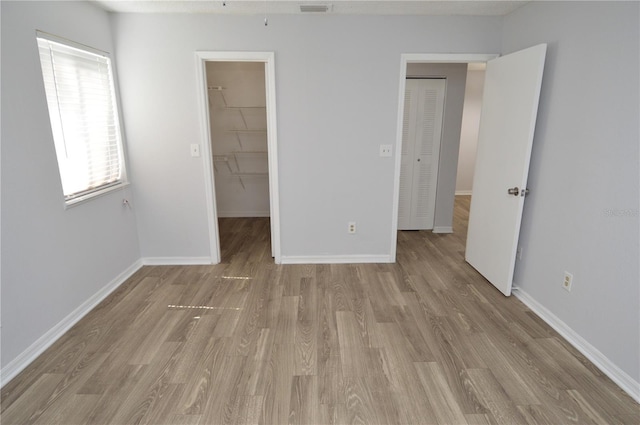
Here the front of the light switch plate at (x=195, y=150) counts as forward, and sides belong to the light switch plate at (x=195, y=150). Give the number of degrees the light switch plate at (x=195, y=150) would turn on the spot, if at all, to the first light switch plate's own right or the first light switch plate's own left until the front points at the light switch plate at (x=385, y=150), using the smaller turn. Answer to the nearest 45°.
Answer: approximately 90° to the first light switch plate's own left

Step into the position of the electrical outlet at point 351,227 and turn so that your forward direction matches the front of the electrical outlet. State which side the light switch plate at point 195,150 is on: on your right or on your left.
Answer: on your right

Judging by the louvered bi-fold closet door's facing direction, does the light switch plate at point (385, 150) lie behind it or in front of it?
in front

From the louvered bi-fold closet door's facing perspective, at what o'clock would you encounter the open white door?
The open white door is roughly at 11 o'clock from the louvered bi-fold closet door.

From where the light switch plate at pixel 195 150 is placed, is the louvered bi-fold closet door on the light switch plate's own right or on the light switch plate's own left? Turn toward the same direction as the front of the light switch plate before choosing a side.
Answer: on the light switch plate's own left

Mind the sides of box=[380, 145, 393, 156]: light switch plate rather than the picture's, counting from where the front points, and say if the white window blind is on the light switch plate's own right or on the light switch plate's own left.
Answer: on the light switch plate's own right

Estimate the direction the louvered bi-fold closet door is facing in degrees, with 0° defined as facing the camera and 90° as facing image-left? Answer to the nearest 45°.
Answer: approximately 0°

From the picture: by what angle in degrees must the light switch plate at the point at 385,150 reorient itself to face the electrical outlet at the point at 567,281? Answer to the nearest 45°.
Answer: approximately 45° to its left

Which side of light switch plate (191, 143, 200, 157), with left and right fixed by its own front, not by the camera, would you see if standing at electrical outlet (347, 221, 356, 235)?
left
